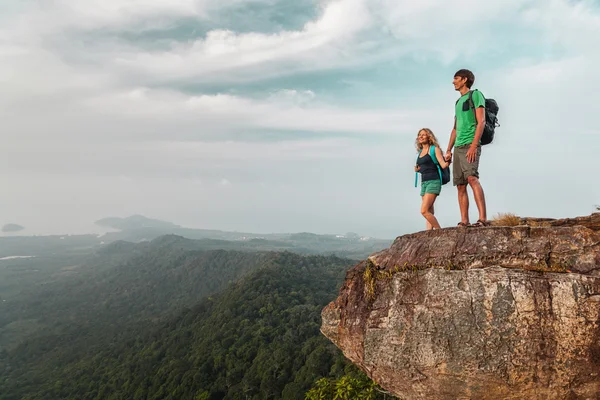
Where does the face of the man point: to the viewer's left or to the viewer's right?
to the viewer's left

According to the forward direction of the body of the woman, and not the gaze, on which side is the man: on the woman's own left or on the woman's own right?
on the woman's own left

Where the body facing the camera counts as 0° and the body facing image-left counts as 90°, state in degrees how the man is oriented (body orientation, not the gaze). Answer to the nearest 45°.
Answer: approximately 45°

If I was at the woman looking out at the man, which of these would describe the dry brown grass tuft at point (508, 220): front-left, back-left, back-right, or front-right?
front-left

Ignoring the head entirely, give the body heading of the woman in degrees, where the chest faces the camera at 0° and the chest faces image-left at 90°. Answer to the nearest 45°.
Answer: approximately 45°
